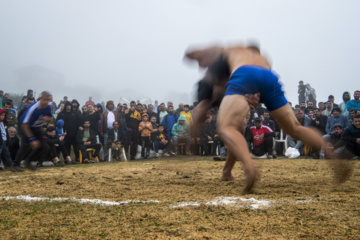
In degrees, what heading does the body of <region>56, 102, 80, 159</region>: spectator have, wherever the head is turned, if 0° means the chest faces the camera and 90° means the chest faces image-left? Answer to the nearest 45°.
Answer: approximately 0°

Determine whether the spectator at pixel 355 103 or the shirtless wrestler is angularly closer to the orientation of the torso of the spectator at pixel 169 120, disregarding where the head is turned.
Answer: the shirtless wrestler

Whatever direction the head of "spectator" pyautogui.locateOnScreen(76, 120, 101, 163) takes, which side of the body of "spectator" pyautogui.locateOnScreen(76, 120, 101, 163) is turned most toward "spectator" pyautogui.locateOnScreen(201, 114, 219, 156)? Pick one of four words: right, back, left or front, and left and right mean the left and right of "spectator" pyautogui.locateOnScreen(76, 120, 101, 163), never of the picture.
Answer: left

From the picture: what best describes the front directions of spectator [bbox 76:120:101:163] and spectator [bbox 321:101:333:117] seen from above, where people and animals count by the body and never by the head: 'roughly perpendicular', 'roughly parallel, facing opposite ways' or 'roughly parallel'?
roughly parallel

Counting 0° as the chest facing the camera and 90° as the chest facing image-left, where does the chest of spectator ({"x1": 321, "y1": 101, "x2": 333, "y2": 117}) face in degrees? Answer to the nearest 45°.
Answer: approximately 45°

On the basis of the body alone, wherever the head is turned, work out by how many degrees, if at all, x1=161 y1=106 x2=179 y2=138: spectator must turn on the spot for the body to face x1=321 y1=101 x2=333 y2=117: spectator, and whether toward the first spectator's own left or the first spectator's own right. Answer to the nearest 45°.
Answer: approximately 90° to the first spectator's own left

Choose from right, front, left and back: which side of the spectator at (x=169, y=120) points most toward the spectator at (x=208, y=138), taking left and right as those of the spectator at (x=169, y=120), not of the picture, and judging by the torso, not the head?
left
